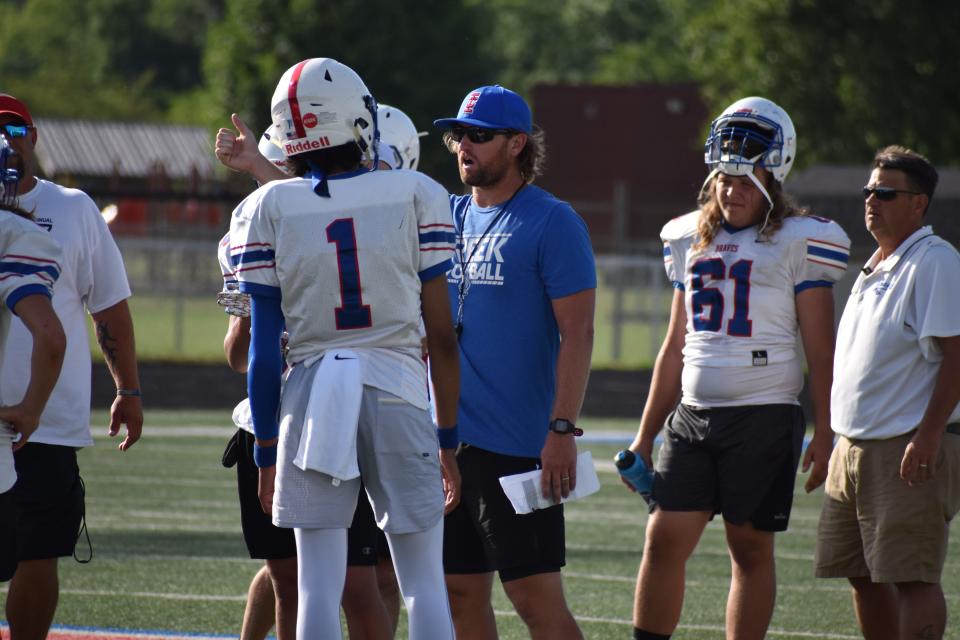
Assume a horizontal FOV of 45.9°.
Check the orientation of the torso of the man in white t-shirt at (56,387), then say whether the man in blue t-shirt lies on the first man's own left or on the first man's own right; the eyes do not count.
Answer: on the first man's own left

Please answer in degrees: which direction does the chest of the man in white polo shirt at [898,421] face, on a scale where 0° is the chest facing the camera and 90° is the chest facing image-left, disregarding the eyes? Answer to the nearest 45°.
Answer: approximately 45°

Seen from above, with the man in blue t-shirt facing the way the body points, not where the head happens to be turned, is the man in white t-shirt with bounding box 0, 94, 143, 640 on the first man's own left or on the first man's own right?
on the first man's own right

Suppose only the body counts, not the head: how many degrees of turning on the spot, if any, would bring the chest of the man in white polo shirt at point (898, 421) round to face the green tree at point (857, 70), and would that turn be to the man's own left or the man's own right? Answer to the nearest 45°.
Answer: approximately 135° to the man's own right
